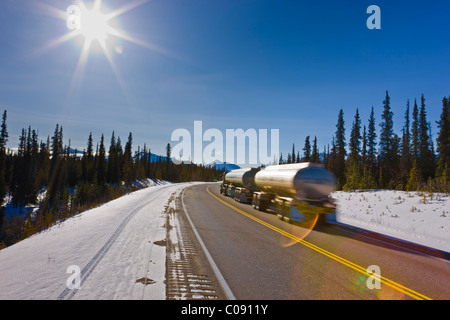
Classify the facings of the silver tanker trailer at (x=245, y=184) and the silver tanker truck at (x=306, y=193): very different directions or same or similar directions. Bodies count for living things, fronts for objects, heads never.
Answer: same or similar directions
